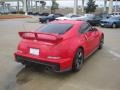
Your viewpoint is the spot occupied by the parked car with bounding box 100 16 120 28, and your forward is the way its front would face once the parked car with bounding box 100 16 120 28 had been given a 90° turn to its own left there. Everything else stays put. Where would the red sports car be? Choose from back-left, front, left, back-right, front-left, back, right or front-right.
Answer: front-right

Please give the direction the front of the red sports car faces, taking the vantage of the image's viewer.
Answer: facing away from the viewer and to the right of the viewer
